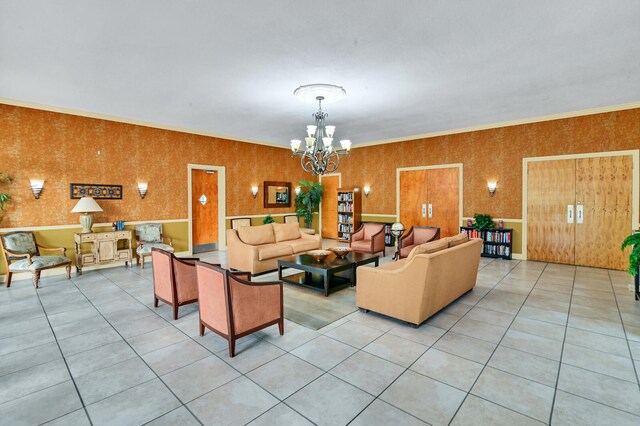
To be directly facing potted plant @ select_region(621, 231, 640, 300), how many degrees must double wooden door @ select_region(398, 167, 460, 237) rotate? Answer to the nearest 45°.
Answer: approximately 90° to its left

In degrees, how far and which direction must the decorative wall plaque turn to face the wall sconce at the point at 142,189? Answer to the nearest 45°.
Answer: approximately 90° to its left

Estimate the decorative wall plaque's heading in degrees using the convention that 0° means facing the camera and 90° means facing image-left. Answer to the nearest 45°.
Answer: approximately 0°

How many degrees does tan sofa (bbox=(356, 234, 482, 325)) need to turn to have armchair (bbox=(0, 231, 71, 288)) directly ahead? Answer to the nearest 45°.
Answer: approximately 45° to its left

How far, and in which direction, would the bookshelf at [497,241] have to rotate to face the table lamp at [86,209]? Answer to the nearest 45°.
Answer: approximately 45° to its right

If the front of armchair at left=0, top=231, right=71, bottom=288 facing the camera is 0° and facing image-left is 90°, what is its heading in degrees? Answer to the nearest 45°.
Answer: approximately 315°

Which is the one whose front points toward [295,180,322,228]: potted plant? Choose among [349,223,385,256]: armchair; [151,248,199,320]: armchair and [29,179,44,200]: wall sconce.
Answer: [151,248,199,320]: armchair

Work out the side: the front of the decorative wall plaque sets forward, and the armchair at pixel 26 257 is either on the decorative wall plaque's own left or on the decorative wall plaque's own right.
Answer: on the decorative wall plaque's own right

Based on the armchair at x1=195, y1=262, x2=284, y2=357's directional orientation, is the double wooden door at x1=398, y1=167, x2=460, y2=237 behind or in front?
in front

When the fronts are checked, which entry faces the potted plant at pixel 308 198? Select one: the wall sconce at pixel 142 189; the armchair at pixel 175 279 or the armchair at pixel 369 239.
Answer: the armchair at pixel 175 279

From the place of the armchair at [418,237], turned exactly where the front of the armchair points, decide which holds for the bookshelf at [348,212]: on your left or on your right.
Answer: on your right

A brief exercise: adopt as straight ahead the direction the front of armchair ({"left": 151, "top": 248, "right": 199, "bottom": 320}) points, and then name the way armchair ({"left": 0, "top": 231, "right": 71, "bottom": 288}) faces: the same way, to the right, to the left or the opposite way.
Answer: to the right

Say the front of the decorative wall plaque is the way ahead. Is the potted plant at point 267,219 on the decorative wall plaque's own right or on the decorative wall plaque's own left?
on the decorative wall plaque's own left
